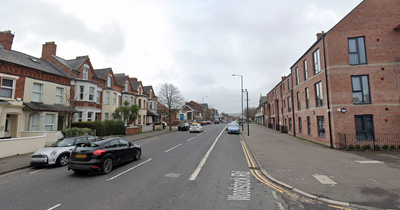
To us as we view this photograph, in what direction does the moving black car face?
facing away from the viewer and to the right of the viewer

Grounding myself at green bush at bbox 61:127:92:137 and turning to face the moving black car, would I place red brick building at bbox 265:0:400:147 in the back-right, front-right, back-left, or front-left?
front-left

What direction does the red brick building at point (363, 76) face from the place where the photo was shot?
facing the viewer and to the left of the viewer

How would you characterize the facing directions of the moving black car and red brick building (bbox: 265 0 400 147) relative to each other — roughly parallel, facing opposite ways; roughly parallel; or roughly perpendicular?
roughly perpendicular

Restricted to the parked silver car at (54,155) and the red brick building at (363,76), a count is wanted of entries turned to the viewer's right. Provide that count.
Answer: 0

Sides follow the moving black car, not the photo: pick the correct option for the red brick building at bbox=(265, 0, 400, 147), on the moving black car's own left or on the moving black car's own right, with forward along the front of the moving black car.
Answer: on the moving black car's own right

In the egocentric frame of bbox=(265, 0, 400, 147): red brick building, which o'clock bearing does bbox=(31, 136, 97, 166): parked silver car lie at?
The parked silver car is roughly at 12 o'clock from the red brick building.

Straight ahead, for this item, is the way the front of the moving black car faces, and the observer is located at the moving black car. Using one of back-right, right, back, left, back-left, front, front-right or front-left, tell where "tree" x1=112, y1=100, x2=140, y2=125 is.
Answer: front-left

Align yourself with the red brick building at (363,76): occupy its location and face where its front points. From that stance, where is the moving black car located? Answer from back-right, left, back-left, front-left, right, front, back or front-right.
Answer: front

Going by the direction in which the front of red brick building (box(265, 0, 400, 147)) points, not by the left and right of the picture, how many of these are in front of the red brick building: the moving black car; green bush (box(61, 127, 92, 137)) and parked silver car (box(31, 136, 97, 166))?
3
